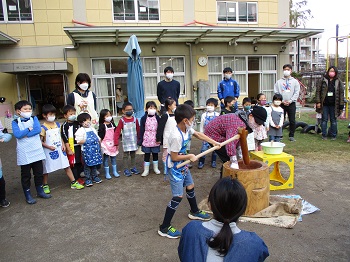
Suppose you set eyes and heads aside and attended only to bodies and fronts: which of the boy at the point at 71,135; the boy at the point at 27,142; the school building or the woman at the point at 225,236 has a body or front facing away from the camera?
the woman

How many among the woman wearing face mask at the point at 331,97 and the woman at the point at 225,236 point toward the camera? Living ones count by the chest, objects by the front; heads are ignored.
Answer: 1

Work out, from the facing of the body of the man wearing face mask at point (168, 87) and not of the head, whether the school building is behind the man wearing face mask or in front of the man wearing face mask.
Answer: behind

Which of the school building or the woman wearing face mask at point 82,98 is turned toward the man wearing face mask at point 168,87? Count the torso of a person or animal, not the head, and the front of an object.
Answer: the school building

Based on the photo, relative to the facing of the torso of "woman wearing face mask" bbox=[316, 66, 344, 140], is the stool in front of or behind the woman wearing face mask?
in front

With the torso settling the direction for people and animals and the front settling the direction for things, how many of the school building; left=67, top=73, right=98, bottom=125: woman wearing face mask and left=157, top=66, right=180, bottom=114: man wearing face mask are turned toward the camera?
3

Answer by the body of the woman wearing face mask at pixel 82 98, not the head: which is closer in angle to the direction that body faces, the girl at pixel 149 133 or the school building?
the girl

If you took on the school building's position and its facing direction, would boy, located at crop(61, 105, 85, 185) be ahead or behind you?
ahead

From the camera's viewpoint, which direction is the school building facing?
toward the camera

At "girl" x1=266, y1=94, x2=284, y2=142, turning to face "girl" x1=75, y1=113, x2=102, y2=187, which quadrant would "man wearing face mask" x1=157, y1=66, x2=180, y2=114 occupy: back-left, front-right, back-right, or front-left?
front-right

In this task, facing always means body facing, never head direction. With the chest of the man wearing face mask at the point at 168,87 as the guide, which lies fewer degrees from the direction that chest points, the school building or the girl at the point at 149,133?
the girl

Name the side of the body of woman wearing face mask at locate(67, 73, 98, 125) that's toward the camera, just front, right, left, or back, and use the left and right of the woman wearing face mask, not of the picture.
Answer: front
